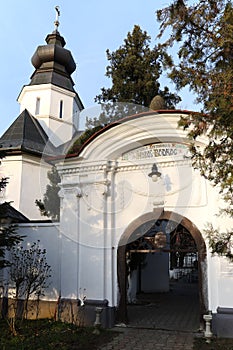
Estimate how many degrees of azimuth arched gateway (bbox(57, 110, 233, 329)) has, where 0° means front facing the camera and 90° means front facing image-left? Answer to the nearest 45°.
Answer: approximately 0°

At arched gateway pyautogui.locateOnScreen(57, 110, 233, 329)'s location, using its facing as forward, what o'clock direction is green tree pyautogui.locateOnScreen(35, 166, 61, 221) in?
The green tree is roughly at 5 o'clock from the arched gateway.

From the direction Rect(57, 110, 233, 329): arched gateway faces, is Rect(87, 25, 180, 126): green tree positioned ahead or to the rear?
to the rear

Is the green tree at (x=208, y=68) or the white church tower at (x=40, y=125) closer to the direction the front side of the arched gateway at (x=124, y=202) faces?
the green tree

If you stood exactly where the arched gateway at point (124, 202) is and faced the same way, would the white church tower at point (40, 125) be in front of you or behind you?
behind
